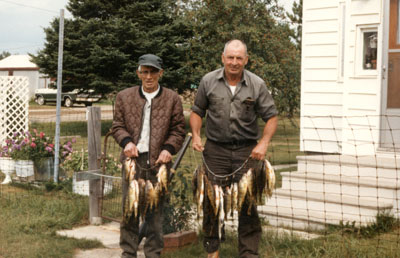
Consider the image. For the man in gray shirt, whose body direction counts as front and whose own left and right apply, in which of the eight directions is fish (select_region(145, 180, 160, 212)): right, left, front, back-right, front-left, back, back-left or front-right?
right

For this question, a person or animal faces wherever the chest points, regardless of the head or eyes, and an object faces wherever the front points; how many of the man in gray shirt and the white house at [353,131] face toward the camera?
2

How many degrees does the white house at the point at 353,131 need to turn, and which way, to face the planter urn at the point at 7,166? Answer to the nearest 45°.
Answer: approximately 90° to its right

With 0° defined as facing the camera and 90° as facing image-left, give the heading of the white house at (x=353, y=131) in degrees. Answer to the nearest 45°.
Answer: approximately 0°

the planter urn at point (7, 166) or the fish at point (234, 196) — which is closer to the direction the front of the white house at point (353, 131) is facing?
the fish

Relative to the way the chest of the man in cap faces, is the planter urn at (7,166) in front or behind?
behind

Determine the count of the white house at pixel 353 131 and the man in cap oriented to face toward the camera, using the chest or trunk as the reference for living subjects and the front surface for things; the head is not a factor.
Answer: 2

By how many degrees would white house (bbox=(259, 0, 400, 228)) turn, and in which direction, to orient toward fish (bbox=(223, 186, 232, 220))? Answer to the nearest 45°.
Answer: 0° — it already faces it

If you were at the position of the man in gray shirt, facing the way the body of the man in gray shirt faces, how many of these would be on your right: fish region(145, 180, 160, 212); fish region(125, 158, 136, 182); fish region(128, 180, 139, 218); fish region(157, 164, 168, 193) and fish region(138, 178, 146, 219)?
5

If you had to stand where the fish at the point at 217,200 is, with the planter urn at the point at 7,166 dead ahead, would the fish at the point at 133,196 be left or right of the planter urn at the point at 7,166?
left
